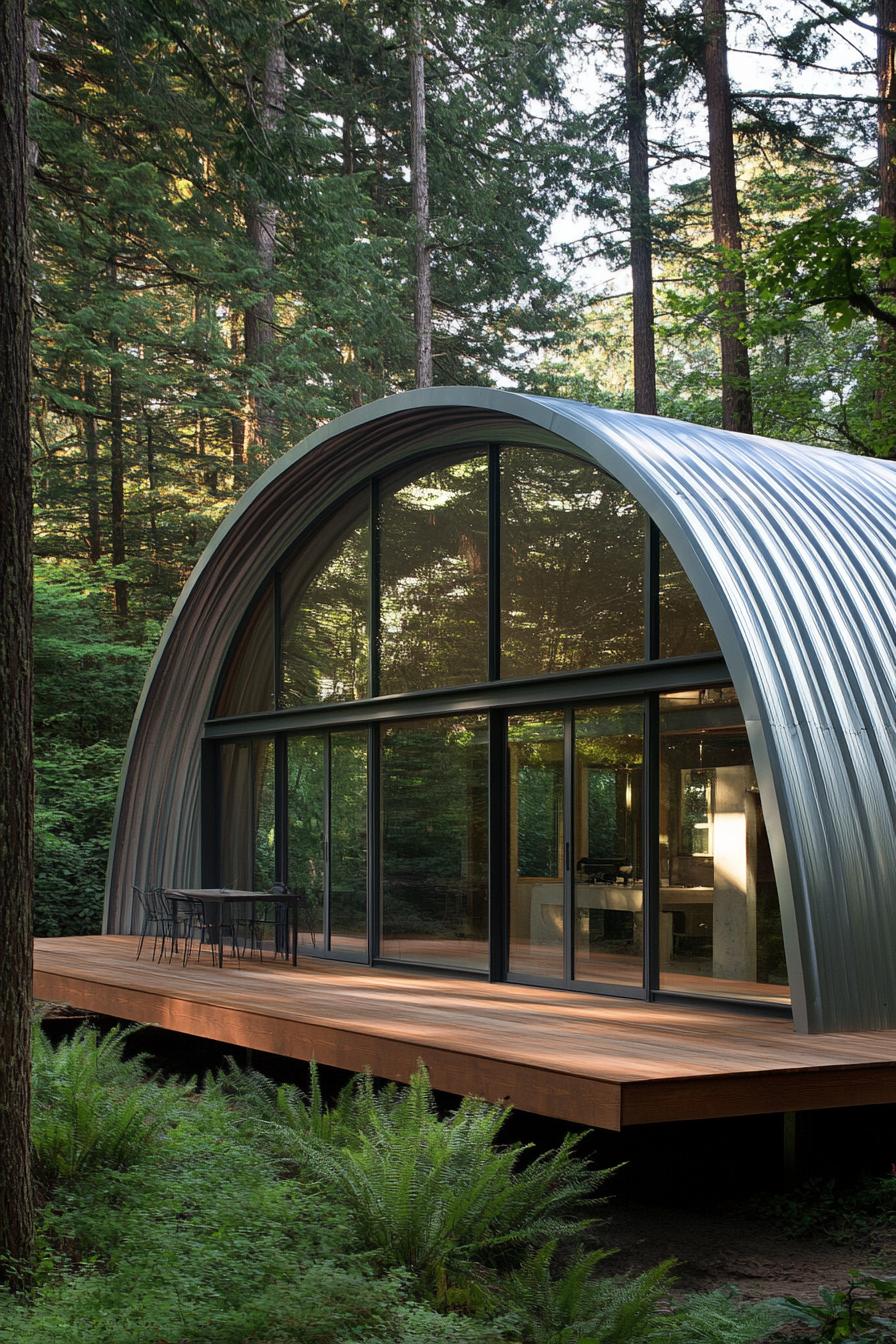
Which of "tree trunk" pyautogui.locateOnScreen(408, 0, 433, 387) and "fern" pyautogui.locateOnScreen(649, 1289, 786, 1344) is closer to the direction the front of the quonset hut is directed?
the fern

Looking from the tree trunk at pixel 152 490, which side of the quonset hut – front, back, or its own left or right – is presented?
right

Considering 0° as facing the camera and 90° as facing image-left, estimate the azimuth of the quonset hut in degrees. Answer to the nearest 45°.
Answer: approximately 45°

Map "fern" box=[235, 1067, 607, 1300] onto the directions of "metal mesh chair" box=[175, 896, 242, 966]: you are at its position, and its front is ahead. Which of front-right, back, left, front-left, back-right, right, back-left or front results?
back-right

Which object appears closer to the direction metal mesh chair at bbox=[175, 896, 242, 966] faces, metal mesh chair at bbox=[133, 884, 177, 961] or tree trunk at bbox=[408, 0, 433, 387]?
the tree trunk

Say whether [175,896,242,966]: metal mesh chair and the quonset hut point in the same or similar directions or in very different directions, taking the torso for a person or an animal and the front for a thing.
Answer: very different directions

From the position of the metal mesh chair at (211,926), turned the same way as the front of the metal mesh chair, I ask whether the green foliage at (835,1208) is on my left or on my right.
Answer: on my right

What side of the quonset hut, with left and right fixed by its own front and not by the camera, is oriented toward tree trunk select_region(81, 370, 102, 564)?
right

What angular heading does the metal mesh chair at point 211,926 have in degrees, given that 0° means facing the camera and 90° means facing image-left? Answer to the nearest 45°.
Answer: approximately 225°

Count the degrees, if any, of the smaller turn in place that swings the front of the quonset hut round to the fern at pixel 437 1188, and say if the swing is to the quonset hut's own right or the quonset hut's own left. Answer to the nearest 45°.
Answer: approximately 45° to the quonset hut's own left

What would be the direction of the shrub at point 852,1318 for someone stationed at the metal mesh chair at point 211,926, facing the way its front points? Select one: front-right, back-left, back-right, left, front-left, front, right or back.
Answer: back-right

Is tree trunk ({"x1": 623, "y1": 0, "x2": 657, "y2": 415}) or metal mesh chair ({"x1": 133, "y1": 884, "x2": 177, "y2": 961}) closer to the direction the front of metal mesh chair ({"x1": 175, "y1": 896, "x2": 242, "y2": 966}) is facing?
the tree trunk
